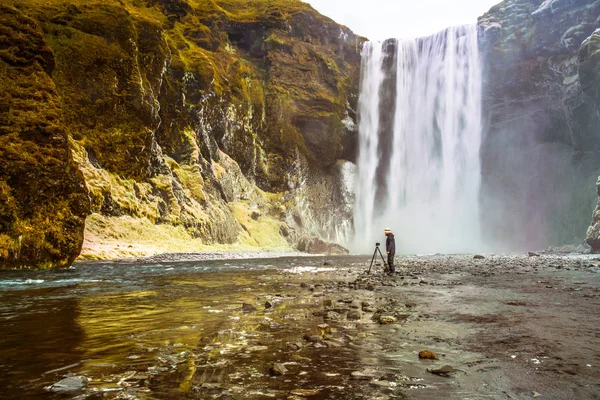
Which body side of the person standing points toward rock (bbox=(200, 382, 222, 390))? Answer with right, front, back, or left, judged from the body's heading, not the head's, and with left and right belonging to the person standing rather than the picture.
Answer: left

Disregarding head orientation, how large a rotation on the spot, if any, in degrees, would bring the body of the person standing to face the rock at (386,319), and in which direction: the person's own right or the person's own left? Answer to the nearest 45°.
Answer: approximately 90° to the person's own left

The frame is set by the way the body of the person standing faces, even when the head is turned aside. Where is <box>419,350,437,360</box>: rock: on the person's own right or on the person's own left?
on the person's own left

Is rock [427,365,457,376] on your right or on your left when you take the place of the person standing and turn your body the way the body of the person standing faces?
on your left

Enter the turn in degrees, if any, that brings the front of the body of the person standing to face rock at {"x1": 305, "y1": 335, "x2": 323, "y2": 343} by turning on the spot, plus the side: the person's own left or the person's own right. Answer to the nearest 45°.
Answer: approximately 90° to the person's own left

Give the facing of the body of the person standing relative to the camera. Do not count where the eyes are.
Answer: to the viewer's left

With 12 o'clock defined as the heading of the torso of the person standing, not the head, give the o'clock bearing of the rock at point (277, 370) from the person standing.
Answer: The rock is roughly at 9 o'clock from the person standing.

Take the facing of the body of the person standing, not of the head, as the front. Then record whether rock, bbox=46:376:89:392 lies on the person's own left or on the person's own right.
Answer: on the person's own left

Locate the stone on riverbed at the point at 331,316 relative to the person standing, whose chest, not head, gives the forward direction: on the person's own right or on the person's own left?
on the person's own left
